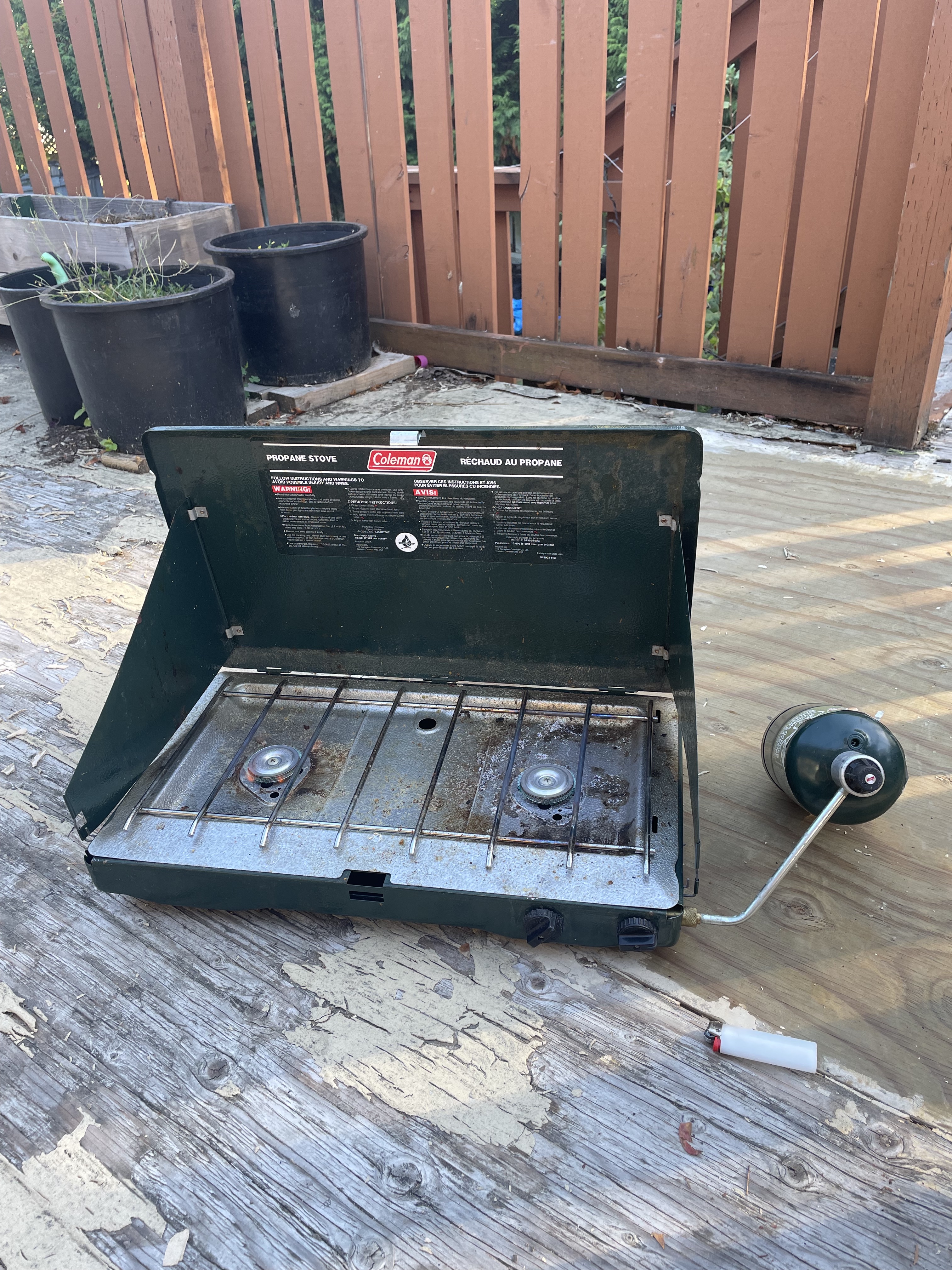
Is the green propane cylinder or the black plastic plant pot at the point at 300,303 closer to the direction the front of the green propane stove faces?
the green propane cylinder

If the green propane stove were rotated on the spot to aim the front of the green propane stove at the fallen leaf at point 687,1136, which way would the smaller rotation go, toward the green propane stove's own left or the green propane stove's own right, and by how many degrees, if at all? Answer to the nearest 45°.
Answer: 0° — it already faces it

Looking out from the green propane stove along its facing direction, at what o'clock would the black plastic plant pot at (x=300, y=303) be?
The black plastic plant pot is roughly at 6 o'clock from the green propane stove.

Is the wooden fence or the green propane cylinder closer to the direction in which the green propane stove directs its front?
the green propane cylinder

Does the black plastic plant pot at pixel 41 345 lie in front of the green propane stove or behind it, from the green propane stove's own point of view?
behind

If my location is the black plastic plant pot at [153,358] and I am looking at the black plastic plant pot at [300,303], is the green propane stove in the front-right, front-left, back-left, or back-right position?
back-right

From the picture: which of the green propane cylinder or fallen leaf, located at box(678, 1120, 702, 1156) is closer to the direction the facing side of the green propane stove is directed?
the fallen leaf

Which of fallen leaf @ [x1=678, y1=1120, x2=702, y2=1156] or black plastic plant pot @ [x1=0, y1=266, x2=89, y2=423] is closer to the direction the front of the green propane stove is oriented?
the fallen leaf

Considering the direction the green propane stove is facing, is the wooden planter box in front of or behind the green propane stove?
behind

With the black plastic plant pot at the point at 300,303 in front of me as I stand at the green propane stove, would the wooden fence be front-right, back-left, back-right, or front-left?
front-right

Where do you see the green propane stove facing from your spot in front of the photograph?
facing the viewer

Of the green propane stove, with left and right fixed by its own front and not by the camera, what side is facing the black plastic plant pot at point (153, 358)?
back

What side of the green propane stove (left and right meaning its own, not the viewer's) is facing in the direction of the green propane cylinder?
left
